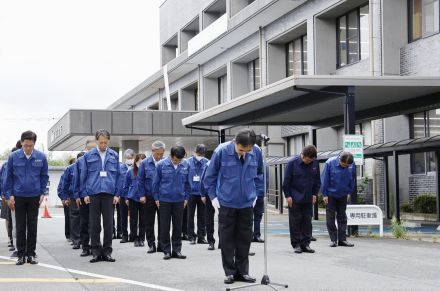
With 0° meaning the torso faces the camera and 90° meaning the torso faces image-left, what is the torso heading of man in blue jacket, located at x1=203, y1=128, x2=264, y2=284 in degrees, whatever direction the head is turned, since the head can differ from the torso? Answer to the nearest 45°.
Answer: approximately 315°

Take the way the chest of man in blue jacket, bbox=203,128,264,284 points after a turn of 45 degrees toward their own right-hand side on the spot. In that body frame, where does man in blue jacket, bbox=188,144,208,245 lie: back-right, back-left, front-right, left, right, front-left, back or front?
back

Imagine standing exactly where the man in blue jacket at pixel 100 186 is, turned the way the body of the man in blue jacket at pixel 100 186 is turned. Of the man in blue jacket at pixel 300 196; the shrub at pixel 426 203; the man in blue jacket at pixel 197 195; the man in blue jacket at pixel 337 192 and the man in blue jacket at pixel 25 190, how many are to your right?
1

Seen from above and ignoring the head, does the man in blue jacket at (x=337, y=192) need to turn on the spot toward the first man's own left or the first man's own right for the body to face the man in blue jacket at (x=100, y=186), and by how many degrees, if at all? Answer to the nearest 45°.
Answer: approximately 90° to the first man's own right

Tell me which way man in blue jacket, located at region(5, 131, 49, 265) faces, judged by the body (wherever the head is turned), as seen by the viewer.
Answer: toward the camera

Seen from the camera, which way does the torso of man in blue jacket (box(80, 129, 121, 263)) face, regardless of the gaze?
toward the camera

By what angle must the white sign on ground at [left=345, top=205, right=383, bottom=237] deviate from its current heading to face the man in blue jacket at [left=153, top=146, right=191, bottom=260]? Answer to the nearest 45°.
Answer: approximately 45° to its right

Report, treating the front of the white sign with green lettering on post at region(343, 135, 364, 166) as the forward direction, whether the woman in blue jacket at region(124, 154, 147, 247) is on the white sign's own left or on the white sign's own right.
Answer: on the white sign's own right

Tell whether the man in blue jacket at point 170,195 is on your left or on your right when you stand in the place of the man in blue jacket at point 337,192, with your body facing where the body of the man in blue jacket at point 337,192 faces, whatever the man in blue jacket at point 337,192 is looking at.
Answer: on your right

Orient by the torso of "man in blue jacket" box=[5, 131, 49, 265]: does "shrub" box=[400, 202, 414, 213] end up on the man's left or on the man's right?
on the man's left

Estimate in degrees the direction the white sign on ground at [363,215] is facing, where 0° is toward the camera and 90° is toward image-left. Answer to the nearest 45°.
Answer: approximately 0°

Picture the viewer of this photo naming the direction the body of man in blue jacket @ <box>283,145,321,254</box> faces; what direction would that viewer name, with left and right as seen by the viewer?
facing the viewer and to the right of the viewer

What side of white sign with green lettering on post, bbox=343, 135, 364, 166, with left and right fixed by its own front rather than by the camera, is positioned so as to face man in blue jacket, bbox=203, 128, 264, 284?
front

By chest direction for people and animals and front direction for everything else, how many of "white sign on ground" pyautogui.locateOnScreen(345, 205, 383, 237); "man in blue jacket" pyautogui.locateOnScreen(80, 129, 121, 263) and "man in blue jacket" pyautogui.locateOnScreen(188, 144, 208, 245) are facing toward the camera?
3
